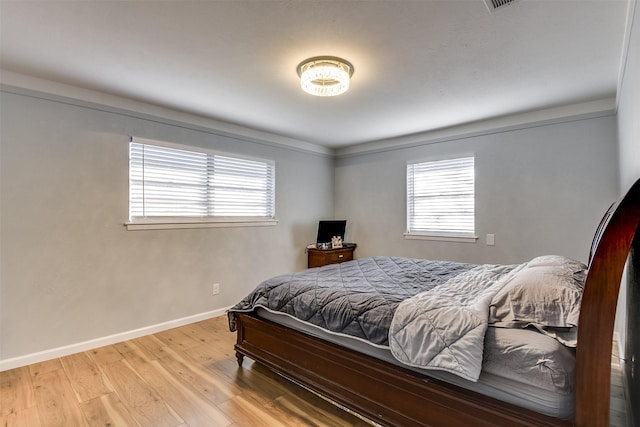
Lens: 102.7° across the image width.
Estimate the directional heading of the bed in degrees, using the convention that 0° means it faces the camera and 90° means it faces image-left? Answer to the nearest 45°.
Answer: approximately 135°

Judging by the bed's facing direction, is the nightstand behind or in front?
in front

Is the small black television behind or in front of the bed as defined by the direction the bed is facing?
in front

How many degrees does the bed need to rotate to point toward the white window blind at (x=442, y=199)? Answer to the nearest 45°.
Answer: approximately 45° to its right

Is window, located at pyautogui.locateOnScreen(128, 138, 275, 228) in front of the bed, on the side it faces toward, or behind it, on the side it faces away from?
in front
